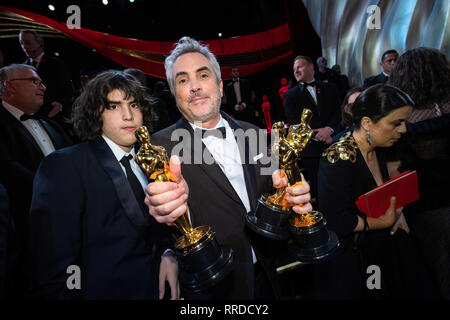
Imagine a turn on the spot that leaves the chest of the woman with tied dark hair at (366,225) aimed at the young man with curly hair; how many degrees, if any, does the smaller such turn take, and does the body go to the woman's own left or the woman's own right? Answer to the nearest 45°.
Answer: approximately 90° to the woman's own right

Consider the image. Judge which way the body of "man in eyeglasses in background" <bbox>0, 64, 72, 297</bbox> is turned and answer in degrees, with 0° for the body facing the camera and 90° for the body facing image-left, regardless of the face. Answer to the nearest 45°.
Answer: approximately 315°

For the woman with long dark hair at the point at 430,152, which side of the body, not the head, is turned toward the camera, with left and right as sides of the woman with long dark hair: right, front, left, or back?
back

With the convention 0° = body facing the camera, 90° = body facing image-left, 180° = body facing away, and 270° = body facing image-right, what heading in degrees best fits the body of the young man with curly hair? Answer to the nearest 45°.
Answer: approximately 315°
